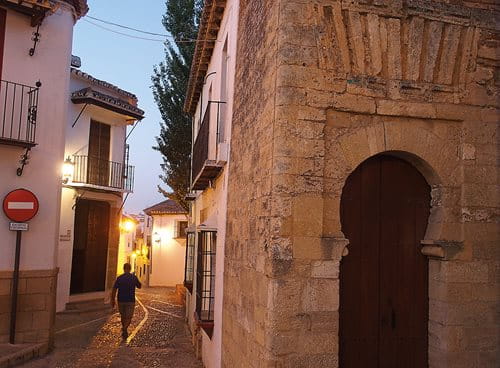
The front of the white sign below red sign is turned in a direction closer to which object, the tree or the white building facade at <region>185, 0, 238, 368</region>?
the white building facade

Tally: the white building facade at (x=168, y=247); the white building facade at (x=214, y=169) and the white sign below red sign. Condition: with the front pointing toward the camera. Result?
2

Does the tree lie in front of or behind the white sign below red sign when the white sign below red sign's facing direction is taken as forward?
behind

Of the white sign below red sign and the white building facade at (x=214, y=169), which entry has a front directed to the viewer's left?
the white building facade

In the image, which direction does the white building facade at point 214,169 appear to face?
to the viewer's left

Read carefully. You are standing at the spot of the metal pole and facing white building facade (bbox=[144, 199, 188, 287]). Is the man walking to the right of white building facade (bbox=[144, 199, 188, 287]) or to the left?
right

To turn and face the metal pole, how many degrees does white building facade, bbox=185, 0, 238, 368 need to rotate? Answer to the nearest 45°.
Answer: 0° — it already faces it

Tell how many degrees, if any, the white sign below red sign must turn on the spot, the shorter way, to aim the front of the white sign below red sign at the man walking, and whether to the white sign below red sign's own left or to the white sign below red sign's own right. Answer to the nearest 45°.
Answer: approximately 135° to the white sign below red sign's own left

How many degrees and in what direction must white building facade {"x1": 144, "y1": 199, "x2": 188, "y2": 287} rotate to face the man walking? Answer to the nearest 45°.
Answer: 0° — it already faces them

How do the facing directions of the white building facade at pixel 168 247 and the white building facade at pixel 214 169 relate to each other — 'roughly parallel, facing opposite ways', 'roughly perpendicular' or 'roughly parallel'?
roughly perpendicular

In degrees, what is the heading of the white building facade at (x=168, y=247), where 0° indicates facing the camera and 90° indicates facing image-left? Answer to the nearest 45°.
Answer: approximately 0°

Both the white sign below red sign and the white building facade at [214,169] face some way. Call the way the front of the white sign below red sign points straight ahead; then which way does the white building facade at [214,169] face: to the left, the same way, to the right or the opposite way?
to the right

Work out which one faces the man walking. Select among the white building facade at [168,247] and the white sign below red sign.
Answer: the white building facade
